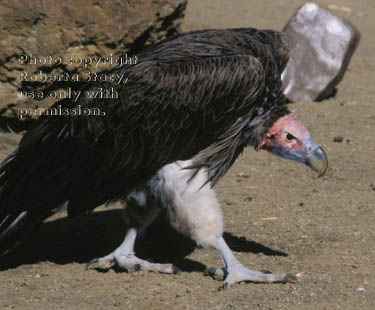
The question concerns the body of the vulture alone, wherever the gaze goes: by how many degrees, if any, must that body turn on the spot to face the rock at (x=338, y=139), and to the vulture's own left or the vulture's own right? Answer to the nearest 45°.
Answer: approximately 45° to the vulture's own left

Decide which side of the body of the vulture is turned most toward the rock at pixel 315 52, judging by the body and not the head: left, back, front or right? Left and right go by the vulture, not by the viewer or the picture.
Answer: left

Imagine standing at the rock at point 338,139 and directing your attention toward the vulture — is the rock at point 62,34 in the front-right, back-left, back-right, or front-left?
front-right

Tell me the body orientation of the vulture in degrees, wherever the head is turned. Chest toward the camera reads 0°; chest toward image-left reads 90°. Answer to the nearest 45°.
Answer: approximately 270°

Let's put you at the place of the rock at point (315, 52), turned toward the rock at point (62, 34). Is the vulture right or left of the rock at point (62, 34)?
left

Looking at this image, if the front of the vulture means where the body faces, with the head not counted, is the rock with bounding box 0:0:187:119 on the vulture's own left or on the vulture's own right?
on the vulture's own left
